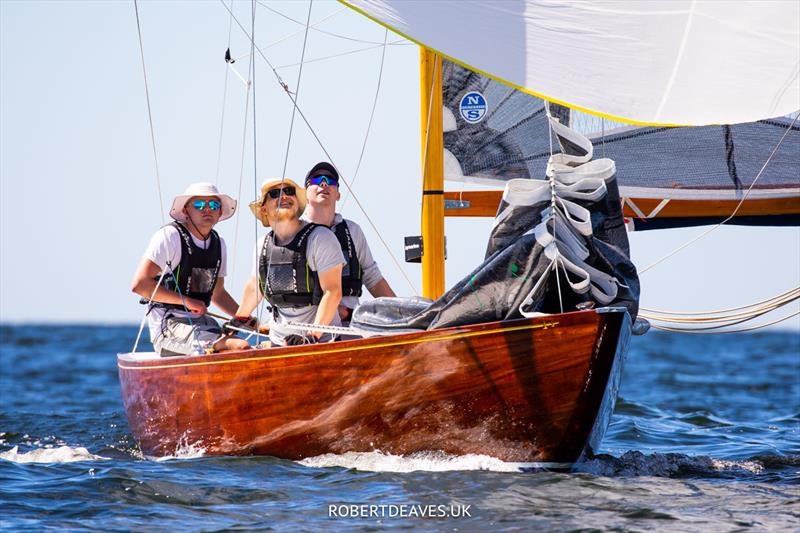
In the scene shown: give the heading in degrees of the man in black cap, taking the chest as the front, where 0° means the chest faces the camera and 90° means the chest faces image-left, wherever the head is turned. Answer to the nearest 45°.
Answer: approximately 0°

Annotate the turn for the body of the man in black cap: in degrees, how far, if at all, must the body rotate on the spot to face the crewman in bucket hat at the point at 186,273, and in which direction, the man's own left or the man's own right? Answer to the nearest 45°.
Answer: approximately 90° to the man's own right

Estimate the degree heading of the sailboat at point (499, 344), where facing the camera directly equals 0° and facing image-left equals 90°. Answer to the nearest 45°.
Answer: approximately 315°

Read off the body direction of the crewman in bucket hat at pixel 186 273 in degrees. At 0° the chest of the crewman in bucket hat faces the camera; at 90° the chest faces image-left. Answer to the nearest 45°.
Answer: approximately 315°
